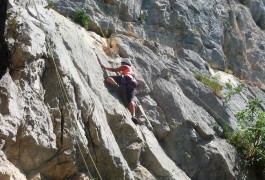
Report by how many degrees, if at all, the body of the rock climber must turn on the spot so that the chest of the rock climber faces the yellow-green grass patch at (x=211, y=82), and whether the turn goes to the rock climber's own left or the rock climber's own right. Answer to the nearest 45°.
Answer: approximately 90° to the rock climber's own right

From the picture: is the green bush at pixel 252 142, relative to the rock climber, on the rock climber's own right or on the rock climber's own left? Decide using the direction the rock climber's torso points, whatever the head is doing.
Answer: on the rock climber's own right

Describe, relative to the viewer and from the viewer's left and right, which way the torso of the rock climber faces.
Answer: facing away from the viewer and to the left of the viewer
